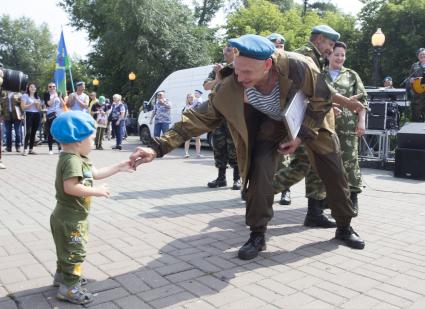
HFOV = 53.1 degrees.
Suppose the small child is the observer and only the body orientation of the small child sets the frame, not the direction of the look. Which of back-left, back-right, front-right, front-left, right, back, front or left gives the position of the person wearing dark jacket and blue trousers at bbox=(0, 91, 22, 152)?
left

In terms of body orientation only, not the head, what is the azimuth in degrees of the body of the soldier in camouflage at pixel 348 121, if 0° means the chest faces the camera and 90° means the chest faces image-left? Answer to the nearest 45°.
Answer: approximately 45°

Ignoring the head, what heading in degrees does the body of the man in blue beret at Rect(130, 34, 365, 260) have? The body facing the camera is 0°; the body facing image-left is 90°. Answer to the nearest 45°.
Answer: approximately 45°

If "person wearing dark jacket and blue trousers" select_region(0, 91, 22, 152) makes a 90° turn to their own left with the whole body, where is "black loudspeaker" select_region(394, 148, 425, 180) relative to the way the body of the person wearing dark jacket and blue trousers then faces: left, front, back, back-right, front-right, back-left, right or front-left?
front-right

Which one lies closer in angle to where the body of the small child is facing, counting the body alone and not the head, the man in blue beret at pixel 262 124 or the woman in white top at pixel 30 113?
the man in blue beret

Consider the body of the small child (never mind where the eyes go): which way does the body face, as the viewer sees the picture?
to the viewer's right

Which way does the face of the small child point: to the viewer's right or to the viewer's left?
to the viewer's right

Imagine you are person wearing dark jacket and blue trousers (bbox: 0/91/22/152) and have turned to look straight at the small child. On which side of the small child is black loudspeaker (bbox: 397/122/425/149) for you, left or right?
left

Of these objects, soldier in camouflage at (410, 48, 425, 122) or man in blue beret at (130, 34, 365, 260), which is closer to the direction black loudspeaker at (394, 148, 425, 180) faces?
the man in blue beret
